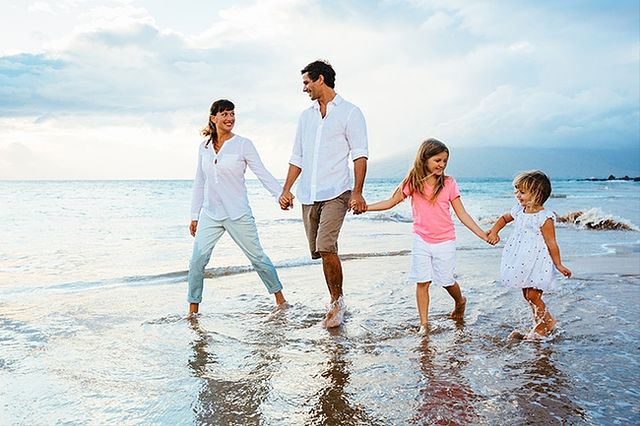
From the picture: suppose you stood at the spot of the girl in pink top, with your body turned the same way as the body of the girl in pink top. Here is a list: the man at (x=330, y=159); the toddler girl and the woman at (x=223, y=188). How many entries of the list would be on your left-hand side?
1

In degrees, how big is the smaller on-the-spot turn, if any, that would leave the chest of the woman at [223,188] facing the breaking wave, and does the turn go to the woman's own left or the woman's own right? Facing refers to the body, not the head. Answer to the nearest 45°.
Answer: approximately 180°

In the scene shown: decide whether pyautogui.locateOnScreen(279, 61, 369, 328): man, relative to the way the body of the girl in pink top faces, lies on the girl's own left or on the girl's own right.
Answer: on the girl's own right

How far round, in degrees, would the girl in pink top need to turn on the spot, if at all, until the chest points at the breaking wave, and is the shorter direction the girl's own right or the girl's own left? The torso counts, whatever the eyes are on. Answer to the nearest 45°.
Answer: approximately 180°

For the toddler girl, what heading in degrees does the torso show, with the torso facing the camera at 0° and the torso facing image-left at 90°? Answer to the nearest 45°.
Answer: approximately 45°

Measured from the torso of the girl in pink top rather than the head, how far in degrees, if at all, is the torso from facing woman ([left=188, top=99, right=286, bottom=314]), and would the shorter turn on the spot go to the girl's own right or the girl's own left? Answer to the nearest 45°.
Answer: approximately 90° to the girl's own right

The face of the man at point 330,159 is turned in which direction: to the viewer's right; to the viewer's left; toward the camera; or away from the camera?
to the viewer's left
